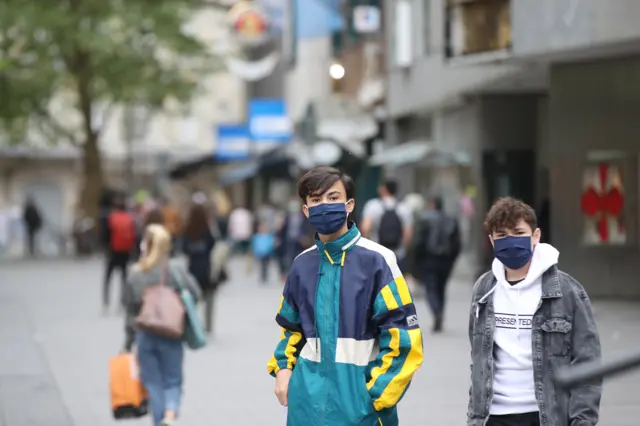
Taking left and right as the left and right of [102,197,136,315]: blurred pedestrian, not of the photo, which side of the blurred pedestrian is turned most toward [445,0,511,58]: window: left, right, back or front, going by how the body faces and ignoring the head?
right

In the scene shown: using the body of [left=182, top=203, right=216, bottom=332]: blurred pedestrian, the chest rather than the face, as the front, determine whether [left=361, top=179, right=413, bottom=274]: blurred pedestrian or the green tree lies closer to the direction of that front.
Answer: the green tree

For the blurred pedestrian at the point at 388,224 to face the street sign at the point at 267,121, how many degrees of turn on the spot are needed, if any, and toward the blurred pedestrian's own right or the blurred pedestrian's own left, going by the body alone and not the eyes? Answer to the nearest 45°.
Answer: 0° — they already face it

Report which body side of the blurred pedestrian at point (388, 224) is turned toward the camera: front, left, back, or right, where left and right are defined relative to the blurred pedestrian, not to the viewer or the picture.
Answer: back

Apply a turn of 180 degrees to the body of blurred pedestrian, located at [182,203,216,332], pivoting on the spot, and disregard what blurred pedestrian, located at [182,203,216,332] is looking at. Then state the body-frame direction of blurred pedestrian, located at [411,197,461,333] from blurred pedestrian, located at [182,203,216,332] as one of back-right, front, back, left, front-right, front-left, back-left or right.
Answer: left

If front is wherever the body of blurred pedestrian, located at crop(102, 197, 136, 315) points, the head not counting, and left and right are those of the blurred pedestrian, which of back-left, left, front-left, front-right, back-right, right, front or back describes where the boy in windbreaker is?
back

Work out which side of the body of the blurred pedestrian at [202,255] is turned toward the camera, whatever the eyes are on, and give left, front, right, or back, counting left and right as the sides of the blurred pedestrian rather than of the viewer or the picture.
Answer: back

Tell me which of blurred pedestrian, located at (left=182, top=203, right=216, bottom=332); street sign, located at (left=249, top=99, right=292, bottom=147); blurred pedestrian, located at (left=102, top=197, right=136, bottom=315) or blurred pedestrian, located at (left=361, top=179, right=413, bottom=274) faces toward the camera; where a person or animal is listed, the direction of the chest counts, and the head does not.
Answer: the street sign

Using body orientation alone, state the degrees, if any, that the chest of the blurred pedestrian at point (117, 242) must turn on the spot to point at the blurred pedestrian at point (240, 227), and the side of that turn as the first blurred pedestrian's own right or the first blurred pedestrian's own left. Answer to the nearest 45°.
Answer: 0° — they already face them

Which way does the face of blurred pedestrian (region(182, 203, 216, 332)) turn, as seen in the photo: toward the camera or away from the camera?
away from the camera

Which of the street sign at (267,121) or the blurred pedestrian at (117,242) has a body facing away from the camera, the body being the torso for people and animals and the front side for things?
the blurred pedestrian

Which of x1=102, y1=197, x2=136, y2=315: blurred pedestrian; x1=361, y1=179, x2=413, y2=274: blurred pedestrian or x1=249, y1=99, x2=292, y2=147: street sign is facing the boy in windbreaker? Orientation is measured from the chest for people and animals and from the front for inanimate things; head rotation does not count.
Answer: the street sign

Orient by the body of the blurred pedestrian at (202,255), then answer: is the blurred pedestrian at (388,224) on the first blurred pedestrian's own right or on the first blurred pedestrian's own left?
on the first blurred pedestrian's own right

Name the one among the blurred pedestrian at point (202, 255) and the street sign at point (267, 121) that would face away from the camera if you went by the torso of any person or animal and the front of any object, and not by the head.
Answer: the blurred pedestrian

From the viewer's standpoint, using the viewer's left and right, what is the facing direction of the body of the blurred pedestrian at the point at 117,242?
facing away from the viewer
